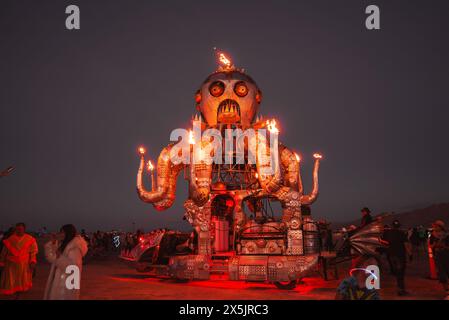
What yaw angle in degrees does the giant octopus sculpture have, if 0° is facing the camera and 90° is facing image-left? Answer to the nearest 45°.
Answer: approximately 0°

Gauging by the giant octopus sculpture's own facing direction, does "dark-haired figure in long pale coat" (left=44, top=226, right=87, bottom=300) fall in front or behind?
in front

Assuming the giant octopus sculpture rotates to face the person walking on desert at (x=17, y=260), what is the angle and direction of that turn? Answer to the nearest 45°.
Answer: approximately 45° to its right
